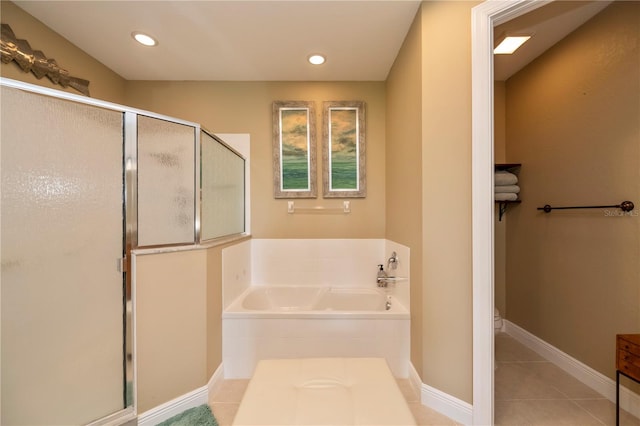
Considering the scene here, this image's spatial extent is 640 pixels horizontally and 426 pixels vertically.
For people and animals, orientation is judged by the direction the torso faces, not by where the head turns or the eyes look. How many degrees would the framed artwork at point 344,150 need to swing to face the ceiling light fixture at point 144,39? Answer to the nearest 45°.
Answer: approximately 45° to its right

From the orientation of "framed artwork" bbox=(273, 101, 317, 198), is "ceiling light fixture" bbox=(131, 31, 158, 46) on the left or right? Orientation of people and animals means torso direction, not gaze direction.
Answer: on its right

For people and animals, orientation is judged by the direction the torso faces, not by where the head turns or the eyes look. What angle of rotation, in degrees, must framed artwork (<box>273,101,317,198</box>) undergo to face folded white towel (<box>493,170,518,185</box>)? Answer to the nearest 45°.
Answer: approximately 90° to its left

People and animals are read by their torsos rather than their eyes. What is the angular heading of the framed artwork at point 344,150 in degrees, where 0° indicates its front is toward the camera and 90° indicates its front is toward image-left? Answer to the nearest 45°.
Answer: approximately 0°

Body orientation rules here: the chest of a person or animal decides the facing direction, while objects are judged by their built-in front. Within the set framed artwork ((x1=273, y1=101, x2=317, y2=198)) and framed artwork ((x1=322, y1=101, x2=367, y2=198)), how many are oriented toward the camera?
2

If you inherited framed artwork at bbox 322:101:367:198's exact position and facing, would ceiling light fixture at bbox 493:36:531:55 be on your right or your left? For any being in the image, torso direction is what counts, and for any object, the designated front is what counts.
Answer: on your left

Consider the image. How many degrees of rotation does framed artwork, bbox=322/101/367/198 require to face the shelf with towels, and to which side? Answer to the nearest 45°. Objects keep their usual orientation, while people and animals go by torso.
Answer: approximately 90° to its left
